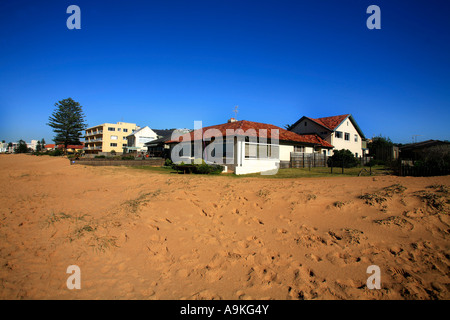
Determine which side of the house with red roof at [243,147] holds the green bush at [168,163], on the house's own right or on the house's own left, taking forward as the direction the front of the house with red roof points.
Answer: on the house's own right

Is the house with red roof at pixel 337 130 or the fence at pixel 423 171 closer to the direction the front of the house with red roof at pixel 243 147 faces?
the fence

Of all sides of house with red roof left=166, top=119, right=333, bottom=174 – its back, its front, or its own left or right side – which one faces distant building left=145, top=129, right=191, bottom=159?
right

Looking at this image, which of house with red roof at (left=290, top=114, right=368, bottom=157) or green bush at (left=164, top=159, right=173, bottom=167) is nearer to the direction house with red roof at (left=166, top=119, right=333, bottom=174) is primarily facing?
the green bush

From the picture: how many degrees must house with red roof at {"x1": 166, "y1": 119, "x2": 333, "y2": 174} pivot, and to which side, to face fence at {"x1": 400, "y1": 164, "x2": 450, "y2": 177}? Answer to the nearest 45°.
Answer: approximately 90° to its left

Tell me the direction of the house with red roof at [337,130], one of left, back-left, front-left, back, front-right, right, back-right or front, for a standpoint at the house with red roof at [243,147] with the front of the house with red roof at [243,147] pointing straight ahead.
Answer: back

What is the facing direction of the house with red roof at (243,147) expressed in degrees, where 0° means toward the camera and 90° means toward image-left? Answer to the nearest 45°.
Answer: approximately 45°

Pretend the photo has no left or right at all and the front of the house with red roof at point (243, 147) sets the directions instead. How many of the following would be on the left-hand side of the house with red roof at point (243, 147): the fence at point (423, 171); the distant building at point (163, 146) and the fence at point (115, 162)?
1
